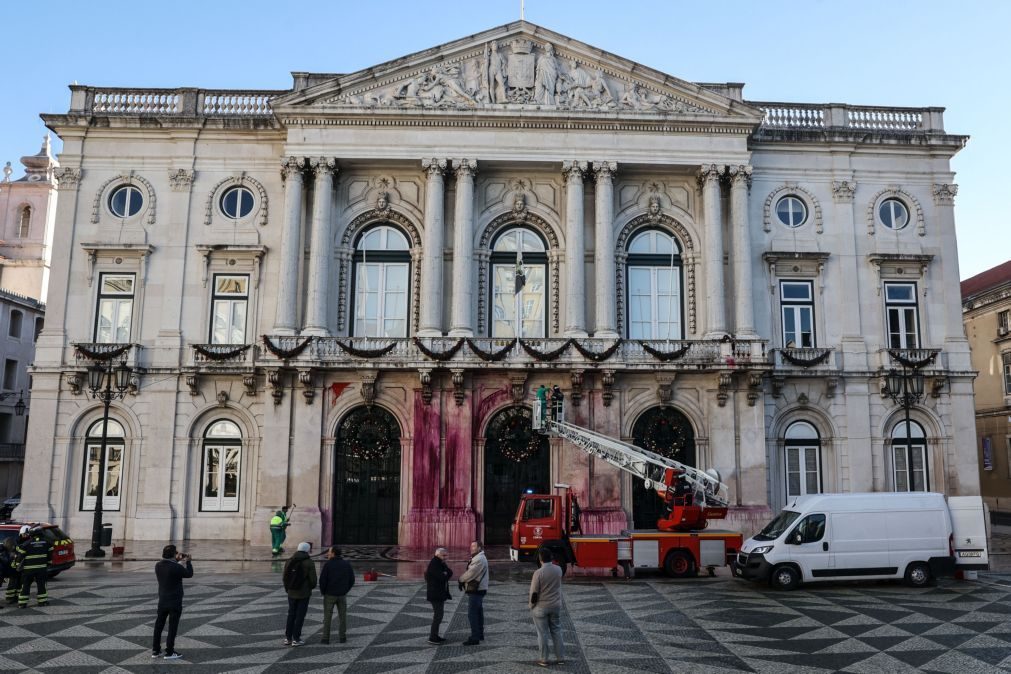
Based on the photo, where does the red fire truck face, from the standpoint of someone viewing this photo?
facing to the left of the viewer

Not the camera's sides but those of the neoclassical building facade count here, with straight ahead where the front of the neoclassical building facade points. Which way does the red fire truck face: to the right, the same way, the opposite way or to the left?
to the right

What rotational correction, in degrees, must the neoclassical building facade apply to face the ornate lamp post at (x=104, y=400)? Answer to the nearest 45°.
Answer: approximately 90° to its right

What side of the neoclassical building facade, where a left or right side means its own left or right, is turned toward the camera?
front

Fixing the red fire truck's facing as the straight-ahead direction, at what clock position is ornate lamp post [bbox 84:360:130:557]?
The ornate lamp post is roughly at 12 o'clock from the red fire truck.

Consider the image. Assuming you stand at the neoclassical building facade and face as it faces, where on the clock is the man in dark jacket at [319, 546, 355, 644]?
The man in dark jacket is roughly at 12 o'clock from the neoclassical building facade.

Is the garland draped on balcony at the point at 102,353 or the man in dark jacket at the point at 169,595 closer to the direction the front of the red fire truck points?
the garland draped on balcony

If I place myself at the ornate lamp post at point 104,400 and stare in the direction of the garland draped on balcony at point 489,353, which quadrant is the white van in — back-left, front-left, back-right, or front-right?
front-right

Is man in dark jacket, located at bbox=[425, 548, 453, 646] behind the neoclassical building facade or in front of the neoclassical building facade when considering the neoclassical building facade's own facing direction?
in front

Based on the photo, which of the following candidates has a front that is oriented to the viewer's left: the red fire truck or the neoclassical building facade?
the red fire truck

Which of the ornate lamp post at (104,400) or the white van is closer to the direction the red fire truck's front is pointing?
the ornate lamp post

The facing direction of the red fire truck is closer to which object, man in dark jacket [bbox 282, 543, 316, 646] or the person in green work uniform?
the person in green work uniform

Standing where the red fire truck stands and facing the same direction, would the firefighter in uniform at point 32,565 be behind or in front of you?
in front
